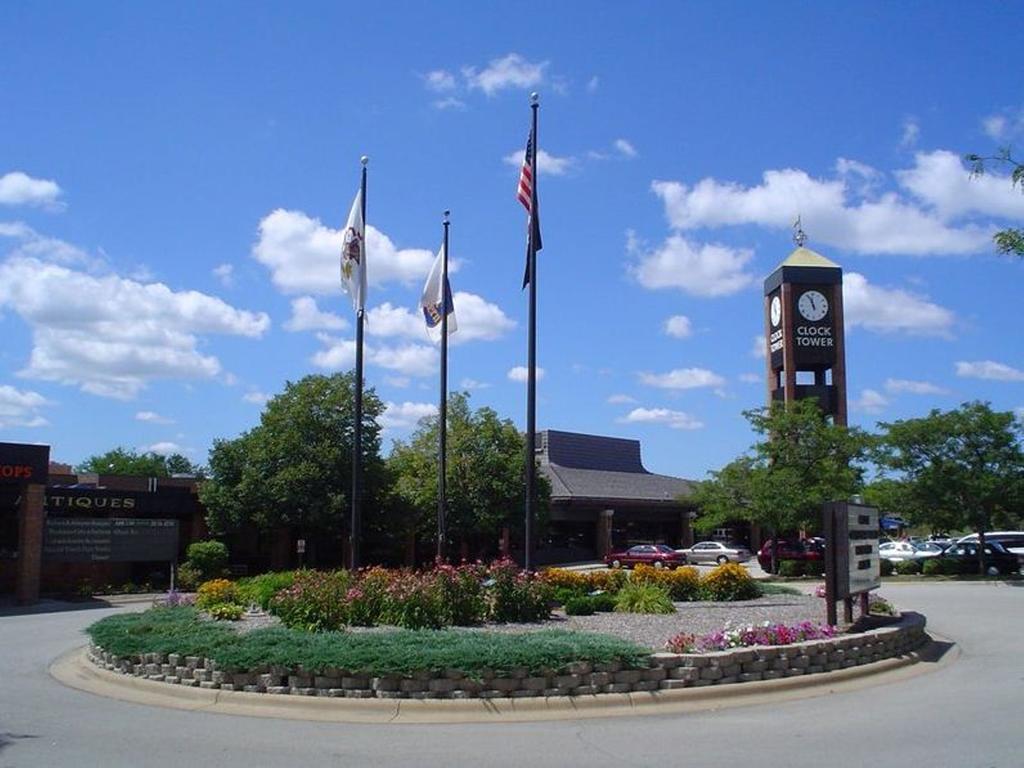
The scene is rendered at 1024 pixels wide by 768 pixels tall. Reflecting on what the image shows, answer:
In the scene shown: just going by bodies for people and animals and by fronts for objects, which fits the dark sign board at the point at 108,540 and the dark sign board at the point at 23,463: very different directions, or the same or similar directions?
same or similar directions

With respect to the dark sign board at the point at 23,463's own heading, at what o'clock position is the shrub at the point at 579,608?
The shrub is roughly at 11 o'clock from the dark sign board.

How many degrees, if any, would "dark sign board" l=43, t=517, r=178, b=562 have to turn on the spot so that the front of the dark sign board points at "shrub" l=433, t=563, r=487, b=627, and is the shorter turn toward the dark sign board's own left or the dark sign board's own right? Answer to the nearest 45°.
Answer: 0° — it already faces it

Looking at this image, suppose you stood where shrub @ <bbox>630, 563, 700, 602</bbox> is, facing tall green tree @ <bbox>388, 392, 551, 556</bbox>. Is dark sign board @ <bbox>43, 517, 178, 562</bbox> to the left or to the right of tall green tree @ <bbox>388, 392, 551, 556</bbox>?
left

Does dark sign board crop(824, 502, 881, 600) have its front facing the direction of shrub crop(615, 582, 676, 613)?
no

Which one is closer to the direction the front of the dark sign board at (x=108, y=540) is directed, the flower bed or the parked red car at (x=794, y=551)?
the flower bed

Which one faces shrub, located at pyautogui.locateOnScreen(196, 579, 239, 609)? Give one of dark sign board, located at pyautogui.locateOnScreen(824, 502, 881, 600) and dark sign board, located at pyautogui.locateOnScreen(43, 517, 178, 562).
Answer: dark sign board, located at pyautogui.locateOnScreen(43, 517, 178, 562)

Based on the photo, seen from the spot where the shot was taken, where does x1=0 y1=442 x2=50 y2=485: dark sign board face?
facing the viewer

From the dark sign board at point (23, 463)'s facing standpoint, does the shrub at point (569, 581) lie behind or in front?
in front

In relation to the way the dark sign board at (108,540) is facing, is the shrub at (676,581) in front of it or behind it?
in front

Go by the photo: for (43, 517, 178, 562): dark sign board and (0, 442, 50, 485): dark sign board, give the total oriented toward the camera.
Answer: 2

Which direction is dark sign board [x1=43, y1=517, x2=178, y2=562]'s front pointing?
toward the camera

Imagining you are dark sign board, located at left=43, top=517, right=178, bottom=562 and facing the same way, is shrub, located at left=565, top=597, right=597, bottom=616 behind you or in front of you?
in front
